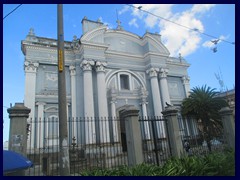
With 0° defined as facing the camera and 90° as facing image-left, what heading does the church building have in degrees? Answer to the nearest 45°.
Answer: approximately 315°

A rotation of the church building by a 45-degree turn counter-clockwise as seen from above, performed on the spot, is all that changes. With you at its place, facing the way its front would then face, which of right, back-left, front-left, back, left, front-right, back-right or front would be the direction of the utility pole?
right

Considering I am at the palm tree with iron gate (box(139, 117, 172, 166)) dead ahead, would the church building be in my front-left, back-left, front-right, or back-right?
front-right

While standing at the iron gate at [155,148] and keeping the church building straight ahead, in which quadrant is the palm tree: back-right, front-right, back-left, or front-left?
front-right

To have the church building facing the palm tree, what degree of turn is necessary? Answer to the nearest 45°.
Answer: approximately 45° to its left
